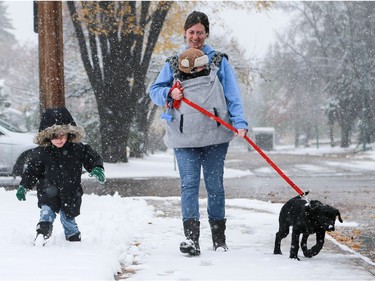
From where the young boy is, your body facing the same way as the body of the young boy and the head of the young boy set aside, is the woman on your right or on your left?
on your left

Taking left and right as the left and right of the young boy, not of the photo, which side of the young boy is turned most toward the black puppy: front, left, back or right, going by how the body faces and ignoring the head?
left

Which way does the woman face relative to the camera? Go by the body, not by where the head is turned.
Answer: toward the camera

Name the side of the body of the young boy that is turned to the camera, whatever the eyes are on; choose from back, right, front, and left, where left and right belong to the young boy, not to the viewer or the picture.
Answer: front

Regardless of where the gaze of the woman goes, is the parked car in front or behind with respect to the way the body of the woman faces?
behind

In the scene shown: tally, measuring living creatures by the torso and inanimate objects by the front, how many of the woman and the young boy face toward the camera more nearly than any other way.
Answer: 2

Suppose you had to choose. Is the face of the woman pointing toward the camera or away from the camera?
toward the camera

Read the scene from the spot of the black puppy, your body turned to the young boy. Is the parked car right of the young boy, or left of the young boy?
right

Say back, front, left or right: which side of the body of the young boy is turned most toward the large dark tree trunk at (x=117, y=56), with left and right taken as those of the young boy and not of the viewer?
back

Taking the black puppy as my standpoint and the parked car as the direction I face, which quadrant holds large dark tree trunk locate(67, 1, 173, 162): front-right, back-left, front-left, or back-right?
front-right

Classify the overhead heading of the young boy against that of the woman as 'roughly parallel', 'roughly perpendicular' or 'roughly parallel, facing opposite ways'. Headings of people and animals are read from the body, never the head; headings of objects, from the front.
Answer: roughly parallel

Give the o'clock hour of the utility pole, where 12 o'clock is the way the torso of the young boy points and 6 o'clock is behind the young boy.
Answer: The utility pole is roughly at 6 o'clock from the young boy.

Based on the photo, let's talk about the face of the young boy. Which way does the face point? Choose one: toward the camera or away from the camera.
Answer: toward the camera

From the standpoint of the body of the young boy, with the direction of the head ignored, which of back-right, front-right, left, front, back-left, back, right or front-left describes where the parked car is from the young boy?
back
